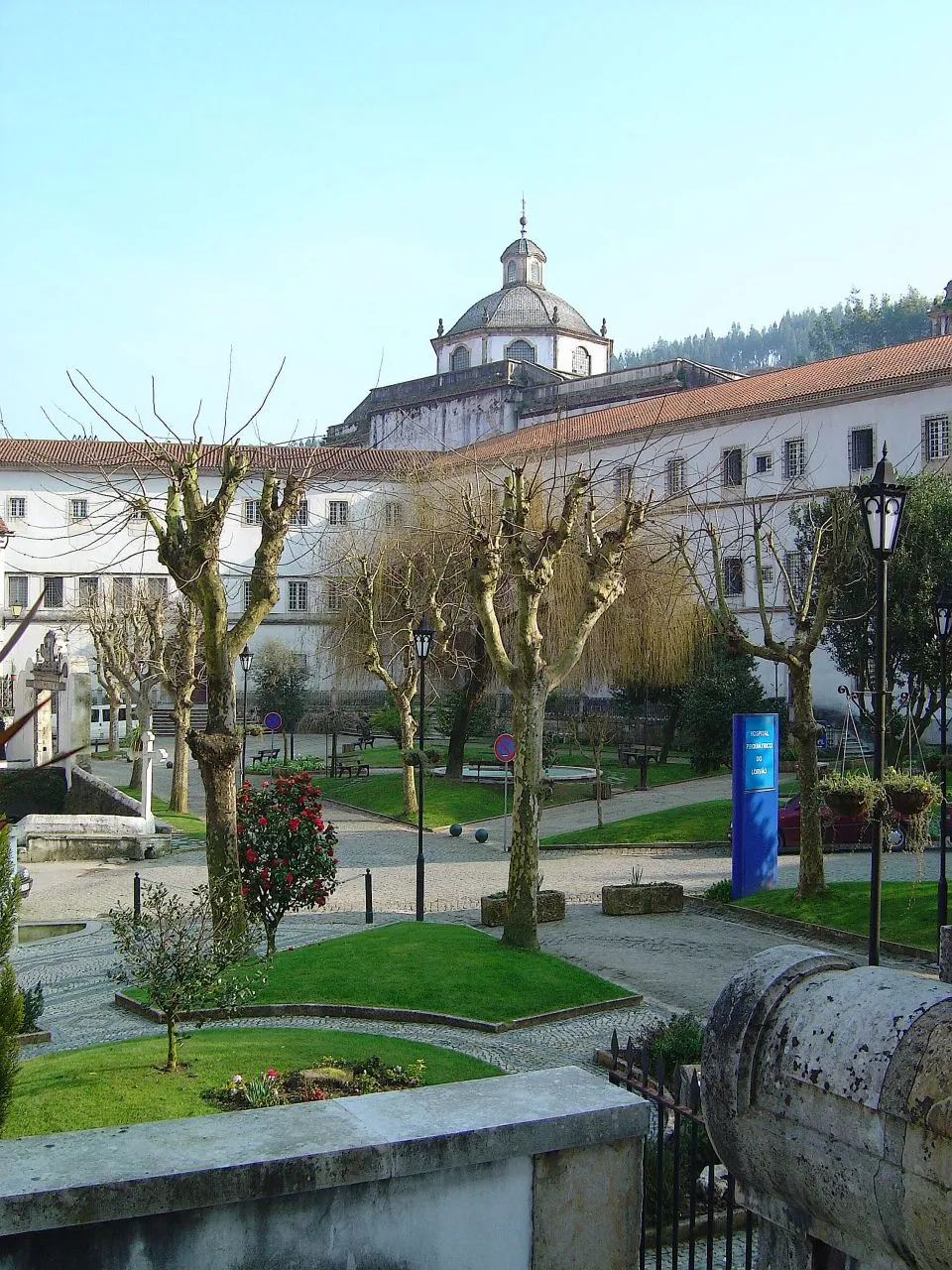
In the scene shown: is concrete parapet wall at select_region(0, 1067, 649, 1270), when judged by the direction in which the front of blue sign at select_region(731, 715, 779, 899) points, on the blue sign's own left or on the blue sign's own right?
on the blue sign's own right

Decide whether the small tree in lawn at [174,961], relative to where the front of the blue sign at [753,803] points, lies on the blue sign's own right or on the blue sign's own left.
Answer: on the blue sign's own right

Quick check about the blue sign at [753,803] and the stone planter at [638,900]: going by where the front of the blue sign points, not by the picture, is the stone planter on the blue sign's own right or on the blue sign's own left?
on the blue sign's own right

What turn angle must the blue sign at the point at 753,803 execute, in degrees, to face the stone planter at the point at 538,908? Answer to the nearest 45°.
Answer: approximately 90° to its right

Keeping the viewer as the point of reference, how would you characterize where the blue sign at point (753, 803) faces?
facing the viewer and to the right of the viewer

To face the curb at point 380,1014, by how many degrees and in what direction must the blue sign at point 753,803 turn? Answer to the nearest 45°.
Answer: approximately 90° to its right

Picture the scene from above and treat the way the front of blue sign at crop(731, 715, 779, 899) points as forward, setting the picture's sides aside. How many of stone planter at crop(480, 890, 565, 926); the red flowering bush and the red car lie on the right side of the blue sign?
2
